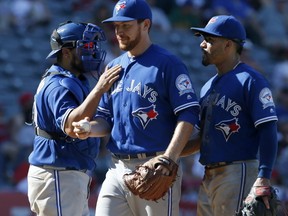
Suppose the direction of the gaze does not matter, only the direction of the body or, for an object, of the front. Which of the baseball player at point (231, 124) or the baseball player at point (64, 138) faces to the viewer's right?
the baseball player at point (64, 138)

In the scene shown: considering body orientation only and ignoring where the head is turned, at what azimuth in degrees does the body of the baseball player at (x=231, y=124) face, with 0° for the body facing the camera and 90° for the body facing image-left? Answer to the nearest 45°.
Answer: approximately 45°

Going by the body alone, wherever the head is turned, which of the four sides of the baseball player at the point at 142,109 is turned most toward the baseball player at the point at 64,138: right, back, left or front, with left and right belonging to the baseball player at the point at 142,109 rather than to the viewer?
right

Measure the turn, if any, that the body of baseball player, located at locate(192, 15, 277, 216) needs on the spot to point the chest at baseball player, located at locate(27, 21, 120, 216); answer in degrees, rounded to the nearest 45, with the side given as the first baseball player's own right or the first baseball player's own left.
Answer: approximately 45° to the first baseball player's own right

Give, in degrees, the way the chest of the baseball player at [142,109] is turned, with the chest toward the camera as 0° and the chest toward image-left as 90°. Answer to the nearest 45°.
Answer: approximately 45°

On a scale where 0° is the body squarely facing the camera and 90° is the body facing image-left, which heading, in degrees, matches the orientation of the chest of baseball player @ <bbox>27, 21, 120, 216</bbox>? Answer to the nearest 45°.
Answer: approximately 270°

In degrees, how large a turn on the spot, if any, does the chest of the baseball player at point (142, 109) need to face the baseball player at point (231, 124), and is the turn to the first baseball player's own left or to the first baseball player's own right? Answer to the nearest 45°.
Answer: approximately 135° to the first baseball player's own left

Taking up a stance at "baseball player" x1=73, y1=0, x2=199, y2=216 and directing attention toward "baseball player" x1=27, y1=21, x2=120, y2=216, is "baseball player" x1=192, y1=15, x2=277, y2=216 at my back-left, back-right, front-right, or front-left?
back-right

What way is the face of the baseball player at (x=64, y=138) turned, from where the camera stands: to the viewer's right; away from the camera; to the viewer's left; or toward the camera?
to the viewer's right

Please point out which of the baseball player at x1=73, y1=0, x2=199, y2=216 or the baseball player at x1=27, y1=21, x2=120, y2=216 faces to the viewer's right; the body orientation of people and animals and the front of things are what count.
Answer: the baseball player at x1=27, y1=21, x2=120, y2=216
